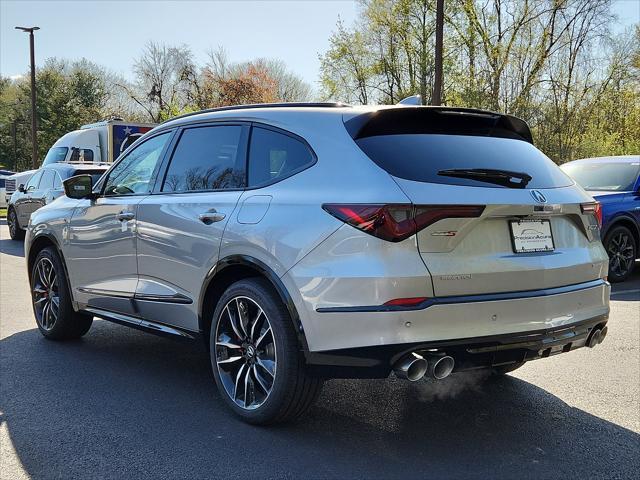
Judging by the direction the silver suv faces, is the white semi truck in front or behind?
in front

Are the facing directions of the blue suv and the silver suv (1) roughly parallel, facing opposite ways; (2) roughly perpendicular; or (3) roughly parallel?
roughly perpendicular

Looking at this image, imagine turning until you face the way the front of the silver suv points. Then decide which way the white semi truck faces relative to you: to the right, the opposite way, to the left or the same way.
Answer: to the left

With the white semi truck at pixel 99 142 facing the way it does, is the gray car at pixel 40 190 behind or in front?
in front

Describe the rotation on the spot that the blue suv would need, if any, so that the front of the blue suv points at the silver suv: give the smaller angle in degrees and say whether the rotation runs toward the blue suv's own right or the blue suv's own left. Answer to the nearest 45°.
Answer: approximately 45° to the blue suv's own left

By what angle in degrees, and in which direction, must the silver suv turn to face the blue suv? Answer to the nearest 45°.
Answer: approximately 90° to its right

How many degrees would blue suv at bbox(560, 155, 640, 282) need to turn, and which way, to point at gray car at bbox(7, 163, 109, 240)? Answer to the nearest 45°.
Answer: approximately 45° to its right

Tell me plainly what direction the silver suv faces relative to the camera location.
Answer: facing away from the viewer and to the left of the viewer
